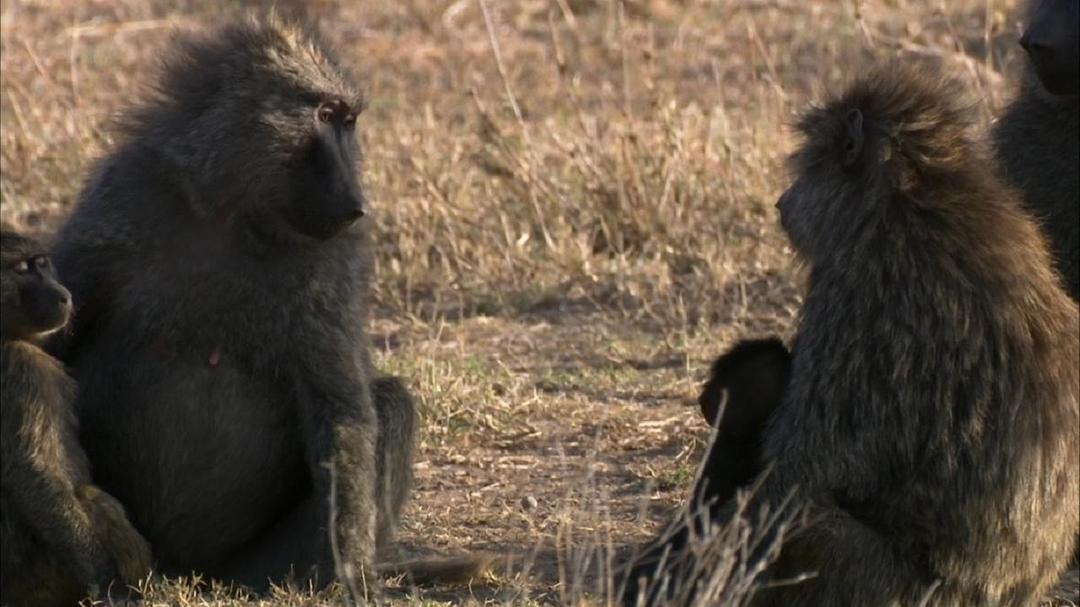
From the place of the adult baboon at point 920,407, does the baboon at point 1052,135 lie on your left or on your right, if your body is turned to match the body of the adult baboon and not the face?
on your right

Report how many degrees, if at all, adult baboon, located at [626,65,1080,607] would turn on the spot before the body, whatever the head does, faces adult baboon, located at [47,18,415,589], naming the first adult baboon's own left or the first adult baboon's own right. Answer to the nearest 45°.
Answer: approximately 45° to the first adult baboon's own left

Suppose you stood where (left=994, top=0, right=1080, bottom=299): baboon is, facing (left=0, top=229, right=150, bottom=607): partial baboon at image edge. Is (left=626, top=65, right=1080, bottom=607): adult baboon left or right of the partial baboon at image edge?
left

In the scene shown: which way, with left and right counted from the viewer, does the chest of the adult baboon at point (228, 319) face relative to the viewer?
facing the viewer and to the right of the viewer

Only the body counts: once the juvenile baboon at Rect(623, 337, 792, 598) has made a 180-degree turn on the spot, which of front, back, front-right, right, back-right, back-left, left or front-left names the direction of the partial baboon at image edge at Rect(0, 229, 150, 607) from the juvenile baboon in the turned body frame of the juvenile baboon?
back

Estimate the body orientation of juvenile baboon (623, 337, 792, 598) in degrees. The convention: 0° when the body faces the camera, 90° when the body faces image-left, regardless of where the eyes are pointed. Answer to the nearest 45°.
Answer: approximately 90°

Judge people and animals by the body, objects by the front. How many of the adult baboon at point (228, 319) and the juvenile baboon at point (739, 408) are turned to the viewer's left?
1

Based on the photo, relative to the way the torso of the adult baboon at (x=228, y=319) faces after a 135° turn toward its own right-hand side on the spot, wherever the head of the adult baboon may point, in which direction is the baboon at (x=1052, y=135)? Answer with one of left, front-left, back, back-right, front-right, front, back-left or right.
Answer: back

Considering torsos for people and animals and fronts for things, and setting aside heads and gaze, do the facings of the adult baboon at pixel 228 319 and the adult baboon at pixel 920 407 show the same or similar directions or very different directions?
very different directions

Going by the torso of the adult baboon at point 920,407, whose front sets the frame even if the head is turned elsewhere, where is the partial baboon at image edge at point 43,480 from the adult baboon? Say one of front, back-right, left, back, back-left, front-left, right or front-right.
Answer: front-left

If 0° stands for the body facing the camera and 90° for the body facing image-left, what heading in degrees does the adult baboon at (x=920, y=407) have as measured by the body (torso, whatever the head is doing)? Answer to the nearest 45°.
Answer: approximately 135°

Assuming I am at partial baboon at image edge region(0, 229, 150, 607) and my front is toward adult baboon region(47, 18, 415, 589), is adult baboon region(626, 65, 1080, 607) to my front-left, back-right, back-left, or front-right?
front-right
